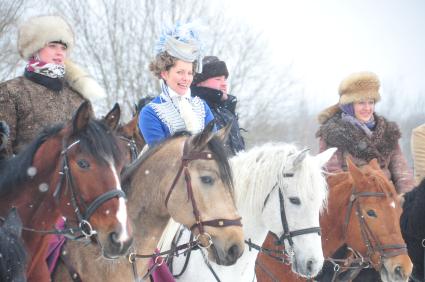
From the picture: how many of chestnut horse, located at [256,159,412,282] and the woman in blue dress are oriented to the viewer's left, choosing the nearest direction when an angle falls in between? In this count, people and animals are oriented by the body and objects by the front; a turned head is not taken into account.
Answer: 0

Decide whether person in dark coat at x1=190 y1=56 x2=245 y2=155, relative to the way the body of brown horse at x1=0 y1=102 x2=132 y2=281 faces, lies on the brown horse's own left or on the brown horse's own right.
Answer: on the brown horse's own left

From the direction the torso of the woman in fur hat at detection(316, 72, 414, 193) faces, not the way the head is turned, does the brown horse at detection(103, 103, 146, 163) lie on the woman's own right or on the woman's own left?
on the woman's own right

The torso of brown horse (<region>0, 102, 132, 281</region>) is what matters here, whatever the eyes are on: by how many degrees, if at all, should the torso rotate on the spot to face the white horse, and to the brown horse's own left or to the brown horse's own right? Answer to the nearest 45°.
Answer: approximately 45° to the brown horse's own left

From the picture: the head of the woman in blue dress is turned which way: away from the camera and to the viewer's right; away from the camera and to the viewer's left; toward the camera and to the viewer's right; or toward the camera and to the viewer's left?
toward the camera and to the viewer's right

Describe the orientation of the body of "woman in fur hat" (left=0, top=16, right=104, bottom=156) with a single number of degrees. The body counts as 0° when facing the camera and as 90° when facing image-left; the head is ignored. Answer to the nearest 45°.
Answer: approximately 315°

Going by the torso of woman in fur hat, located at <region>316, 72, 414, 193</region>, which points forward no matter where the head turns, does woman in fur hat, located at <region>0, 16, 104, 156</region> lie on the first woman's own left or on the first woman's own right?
on the first woman's own right

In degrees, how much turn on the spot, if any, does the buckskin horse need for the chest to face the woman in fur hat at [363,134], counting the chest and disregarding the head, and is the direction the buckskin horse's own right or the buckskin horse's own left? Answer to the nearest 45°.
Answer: approximately 90° to the buckskin horse's own left
